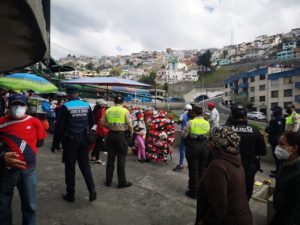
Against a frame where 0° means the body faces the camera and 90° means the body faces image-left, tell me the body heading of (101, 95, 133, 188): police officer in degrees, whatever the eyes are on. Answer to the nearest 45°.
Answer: approximately 180°

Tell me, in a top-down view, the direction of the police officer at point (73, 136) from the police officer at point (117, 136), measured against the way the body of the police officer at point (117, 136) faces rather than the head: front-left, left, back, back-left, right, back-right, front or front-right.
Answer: back-left

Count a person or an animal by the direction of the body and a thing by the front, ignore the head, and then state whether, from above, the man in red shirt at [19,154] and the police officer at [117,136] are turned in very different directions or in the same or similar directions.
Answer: very different directions

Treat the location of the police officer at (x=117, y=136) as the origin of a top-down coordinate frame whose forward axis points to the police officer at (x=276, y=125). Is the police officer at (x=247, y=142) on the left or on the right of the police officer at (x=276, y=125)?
right

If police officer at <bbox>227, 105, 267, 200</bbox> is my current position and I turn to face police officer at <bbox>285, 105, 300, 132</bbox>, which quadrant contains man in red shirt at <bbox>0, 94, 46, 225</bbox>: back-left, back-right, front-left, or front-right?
back-left

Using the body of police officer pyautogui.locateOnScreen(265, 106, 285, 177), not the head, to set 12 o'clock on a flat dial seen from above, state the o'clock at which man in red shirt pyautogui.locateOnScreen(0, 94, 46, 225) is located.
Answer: The man in red shirt is roughly at 10 o'clock from the police officer.

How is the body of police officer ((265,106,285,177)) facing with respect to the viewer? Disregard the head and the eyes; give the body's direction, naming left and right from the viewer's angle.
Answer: facing to the left of the viewer

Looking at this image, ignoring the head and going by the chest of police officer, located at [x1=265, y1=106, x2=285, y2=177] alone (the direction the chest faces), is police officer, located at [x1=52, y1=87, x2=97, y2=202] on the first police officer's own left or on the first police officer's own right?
on the first police officer's own left

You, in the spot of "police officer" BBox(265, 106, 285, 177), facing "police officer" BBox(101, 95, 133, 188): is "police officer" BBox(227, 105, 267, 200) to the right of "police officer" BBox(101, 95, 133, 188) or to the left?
left
